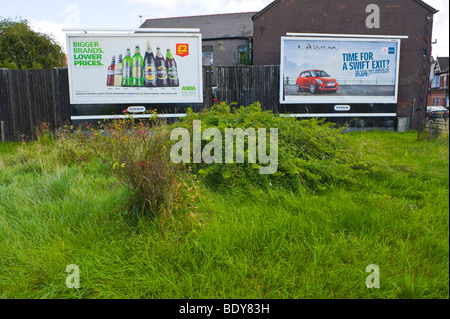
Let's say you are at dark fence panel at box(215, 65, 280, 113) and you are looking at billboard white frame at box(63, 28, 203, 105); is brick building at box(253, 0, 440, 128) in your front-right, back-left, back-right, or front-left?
back-right

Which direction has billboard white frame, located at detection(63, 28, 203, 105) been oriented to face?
toward the camera

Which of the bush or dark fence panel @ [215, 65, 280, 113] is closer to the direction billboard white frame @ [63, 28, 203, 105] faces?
the bush

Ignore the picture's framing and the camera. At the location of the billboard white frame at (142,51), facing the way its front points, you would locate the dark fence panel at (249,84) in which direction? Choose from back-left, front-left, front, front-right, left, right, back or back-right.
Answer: left

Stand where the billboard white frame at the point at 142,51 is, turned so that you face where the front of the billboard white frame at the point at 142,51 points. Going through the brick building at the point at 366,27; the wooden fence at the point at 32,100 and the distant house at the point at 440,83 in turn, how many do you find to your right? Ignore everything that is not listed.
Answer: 1

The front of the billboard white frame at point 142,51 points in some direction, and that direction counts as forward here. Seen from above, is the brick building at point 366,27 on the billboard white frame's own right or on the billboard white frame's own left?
on the billboard white frame's own left

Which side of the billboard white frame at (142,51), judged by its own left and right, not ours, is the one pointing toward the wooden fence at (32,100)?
right

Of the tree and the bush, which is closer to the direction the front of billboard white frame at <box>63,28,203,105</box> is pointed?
the bush

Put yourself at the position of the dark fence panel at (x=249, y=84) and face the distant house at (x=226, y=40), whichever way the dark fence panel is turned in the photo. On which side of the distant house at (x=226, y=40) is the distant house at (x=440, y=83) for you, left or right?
right

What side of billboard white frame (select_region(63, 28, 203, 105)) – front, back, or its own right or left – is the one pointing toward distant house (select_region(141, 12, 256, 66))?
back

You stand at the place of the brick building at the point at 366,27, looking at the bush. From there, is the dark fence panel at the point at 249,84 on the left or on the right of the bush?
right

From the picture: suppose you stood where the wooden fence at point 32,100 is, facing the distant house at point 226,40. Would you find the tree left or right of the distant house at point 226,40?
left
